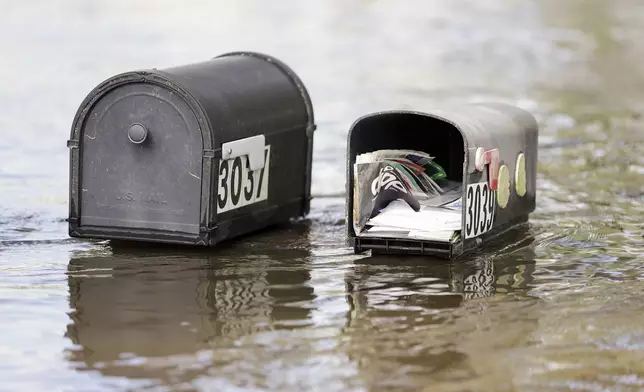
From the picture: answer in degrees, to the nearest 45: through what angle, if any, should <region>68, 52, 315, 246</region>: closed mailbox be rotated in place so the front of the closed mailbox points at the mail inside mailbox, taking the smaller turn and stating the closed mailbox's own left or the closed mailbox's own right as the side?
approximately 135° to the closed mailbox's own left

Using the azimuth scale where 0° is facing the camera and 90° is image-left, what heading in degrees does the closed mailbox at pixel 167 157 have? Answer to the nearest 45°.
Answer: approximately 45°

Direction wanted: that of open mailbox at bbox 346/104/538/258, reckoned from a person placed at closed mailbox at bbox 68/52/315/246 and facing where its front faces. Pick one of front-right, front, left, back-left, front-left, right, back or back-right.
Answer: back-left

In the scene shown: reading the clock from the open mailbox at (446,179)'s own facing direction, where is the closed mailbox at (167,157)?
The closed mailbox is roughly at 3 o'clock from the open mailbox.

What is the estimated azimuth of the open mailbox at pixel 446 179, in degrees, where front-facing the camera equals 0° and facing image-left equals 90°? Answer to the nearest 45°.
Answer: approximately 45°
